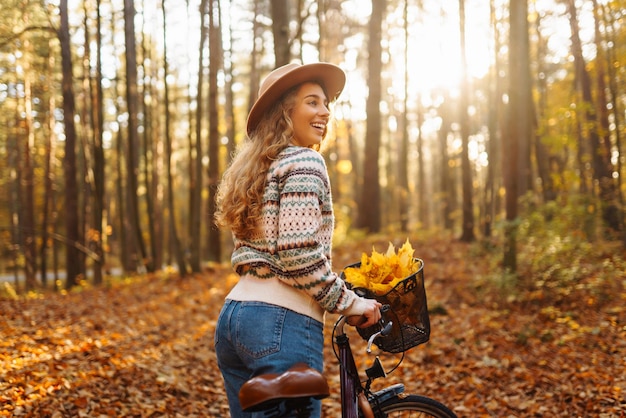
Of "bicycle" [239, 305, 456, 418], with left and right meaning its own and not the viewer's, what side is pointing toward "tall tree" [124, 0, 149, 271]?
left

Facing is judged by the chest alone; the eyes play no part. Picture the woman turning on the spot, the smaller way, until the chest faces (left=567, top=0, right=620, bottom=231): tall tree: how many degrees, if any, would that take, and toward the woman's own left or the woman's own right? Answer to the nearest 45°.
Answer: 0° — they already face it

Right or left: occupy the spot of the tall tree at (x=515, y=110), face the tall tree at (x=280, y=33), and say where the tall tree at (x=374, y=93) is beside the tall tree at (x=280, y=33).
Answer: right

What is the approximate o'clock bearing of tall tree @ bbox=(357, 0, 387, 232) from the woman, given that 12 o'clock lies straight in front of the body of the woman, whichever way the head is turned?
The tall tree is roughly at 11 o'clock from the woman.

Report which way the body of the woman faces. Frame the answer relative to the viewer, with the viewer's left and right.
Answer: facing away from the viewer and to the right of the viewer

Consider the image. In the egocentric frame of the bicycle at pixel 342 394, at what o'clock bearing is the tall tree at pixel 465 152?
The tall tree is roughly at 11 o'clock from the bicycle.

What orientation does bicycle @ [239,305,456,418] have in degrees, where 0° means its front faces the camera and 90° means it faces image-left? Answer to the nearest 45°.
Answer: approximately 225°

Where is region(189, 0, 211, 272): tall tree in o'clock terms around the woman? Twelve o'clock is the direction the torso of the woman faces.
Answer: The tall tree is roughly at 10 o'clock from the woman.
